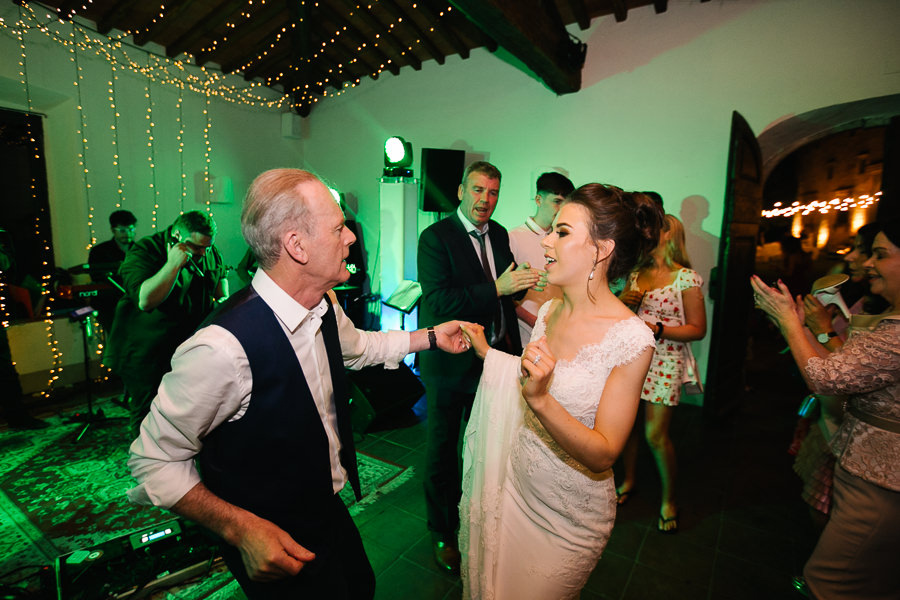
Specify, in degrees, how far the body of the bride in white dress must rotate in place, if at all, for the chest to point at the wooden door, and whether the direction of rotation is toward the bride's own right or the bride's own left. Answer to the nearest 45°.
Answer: approximately 180°

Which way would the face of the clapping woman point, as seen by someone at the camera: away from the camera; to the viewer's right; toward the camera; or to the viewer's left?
to the viewer's left

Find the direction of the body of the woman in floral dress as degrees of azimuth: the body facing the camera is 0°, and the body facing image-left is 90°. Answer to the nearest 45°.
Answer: approximately 45°

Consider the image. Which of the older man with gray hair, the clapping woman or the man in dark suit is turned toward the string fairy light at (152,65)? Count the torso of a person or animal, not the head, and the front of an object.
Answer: the clapping woman

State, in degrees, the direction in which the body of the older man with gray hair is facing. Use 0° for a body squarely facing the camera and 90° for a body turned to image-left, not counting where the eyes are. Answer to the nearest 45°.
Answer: approximately 270°

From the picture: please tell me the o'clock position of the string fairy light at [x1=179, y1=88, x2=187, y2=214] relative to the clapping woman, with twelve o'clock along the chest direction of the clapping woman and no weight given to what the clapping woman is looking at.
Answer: The string fairy light is roughly at 12 o'clock from the clapping woman.

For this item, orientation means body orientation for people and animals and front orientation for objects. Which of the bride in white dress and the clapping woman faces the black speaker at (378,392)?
the clapping woman

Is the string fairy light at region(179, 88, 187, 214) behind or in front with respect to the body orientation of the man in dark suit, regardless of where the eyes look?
behind

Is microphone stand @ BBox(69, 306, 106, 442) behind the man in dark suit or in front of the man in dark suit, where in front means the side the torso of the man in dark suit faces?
behind

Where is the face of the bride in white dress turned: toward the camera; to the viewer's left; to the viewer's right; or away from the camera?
to the viewer's left

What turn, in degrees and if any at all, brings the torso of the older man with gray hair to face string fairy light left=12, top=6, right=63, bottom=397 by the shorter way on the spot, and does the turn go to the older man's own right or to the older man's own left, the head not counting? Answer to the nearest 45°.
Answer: approximately 135° to the older man's own left

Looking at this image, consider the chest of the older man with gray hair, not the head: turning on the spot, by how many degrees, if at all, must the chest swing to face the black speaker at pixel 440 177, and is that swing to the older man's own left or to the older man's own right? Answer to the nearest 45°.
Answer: approximately 45° to the older man's own left
